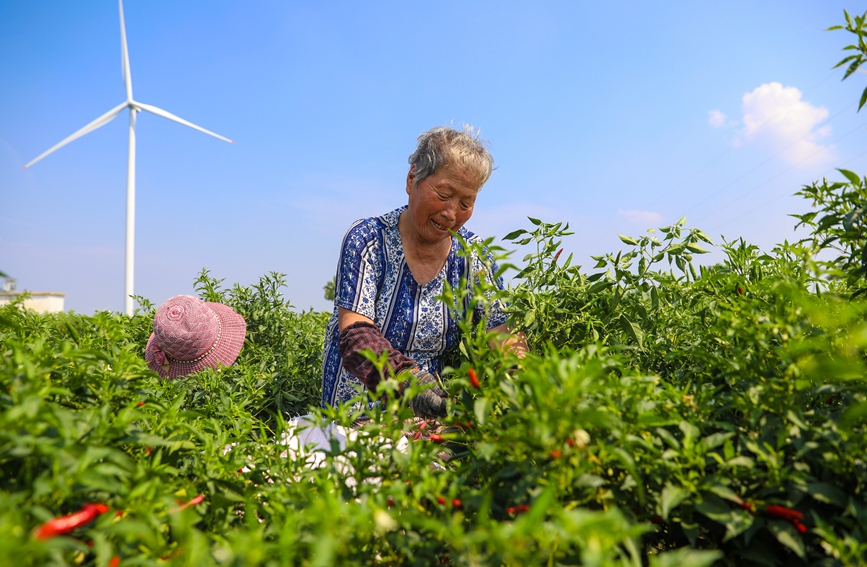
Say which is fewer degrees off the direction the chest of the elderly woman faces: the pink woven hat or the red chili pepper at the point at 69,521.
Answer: the red chili pepper

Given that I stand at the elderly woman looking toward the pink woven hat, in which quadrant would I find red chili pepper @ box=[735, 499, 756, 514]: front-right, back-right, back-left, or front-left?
back-left

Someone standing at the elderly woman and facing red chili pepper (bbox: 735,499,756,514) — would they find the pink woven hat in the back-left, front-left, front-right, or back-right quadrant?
back-right

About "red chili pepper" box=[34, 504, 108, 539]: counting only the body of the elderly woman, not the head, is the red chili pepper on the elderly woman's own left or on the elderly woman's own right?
on the elderly woman's own right

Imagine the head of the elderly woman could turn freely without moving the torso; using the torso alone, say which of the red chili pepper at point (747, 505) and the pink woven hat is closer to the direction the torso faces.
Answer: the red chili pepper

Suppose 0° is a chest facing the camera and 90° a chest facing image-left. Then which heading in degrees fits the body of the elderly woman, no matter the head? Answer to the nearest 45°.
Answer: approximately 315°

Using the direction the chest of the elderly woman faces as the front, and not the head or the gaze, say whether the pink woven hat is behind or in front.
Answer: behind
